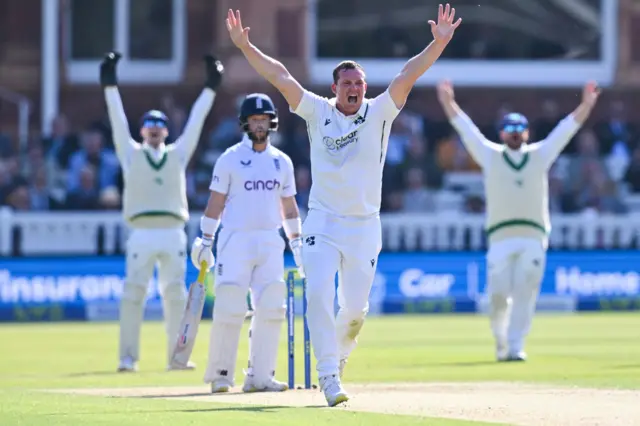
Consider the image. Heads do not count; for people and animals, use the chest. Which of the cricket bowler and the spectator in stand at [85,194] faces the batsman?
the spectator in stand

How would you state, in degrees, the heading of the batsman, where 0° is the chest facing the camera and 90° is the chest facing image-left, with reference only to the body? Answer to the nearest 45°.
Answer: approximately 0°

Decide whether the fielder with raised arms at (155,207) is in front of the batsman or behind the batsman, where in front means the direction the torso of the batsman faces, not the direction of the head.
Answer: behind

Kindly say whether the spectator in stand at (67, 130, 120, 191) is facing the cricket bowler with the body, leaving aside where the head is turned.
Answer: yes

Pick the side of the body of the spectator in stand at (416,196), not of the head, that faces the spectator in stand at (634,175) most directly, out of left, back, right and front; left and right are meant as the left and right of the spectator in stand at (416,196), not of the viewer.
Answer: left

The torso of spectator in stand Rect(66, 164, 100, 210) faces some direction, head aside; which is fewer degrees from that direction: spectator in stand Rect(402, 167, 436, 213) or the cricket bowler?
the cricket bowler

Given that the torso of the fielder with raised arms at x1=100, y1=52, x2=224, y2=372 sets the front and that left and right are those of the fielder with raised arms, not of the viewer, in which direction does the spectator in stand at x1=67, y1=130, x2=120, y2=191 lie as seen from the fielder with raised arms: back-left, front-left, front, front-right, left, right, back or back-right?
back

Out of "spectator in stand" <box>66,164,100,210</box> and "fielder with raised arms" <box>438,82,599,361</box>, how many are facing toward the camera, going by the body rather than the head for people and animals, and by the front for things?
2

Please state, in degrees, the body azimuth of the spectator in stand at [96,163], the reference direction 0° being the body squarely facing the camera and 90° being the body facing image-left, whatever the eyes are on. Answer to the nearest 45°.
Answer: approximately 0°

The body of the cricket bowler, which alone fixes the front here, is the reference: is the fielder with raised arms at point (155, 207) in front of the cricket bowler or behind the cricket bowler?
behind
